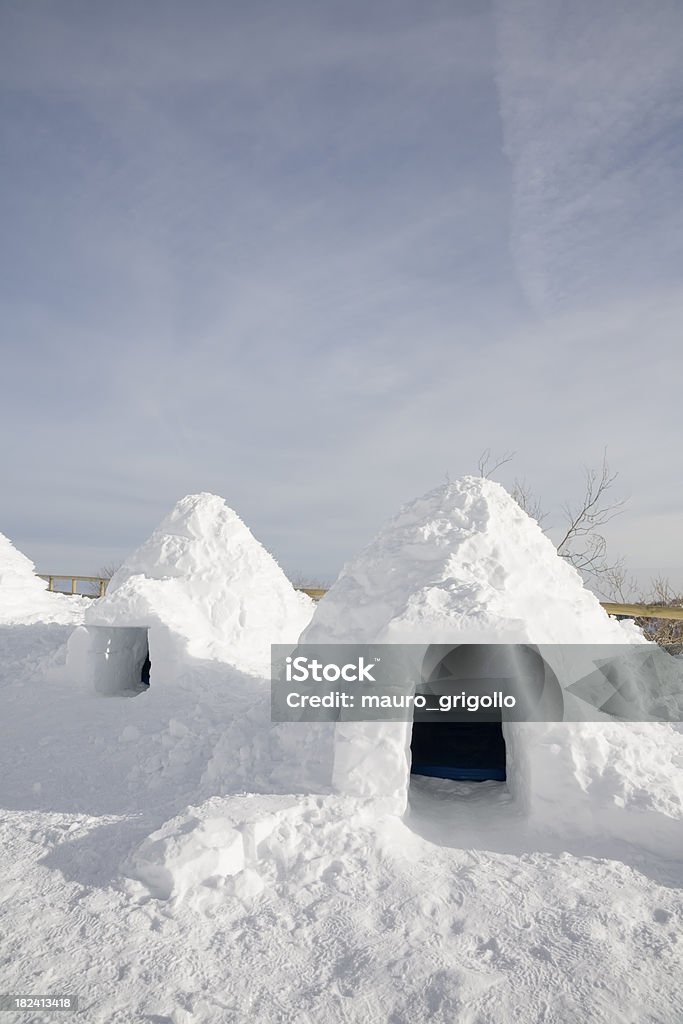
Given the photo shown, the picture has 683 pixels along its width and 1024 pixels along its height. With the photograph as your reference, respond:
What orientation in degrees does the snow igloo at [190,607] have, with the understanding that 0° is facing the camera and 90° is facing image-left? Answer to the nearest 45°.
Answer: approximately 45°

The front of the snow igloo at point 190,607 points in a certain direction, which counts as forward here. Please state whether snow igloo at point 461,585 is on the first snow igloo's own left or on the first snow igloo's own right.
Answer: on the first snow igloo's own left
